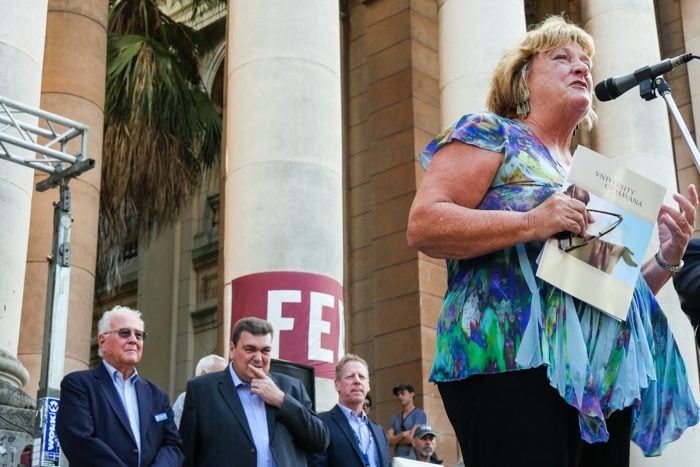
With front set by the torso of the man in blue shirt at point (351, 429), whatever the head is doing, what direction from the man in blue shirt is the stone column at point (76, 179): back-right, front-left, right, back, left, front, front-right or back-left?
back

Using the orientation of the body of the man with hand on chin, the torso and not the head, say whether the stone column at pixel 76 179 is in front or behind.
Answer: behind

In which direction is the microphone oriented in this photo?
to the viewer's left

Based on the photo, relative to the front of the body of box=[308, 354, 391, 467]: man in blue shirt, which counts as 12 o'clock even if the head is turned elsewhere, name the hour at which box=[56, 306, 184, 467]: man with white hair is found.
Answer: The man with white hair is roughly at 3 o'clock from the man in blue shirt.

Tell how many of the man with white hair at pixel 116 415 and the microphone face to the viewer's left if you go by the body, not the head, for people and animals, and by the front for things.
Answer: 1
